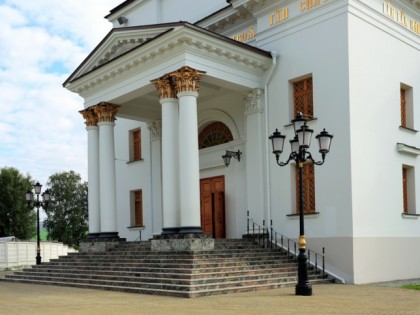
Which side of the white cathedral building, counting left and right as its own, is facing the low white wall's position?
right

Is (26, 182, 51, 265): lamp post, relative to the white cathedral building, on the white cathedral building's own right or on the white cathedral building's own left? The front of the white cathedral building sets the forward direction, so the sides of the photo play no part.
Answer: on the white cathedral building's own right

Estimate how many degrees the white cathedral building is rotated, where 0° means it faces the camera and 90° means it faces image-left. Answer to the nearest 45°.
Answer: approximately 45°
